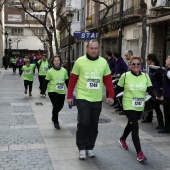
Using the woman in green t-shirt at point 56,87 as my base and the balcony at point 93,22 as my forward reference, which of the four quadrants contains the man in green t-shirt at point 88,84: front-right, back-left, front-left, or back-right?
back-right

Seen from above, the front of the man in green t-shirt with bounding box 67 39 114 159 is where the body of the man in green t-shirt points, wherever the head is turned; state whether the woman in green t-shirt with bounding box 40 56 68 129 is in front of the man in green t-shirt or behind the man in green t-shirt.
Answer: behind

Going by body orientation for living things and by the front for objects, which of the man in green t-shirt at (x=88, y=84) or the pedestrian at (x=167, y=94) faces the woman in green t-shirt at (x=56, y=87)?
the pedestrian

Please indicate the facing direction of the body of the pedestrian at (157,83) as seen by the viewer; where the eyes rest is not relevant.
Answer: to the viewer's left

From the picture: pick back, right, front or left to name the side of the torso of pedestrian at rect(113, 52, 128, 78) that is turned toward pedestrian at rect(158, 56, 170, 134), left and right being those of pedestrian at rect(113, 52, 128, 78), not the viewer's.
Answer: left

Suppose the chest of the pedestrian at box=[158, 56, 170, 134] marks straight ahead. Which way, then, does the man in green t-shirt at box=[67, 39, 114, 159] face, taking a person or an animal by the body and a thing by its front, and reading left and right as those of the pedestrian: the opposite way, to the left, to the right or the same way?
to the left

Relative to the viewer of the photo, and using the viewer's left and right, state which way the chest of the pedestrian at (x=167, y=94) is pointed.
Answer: facing to the left of the viewer
